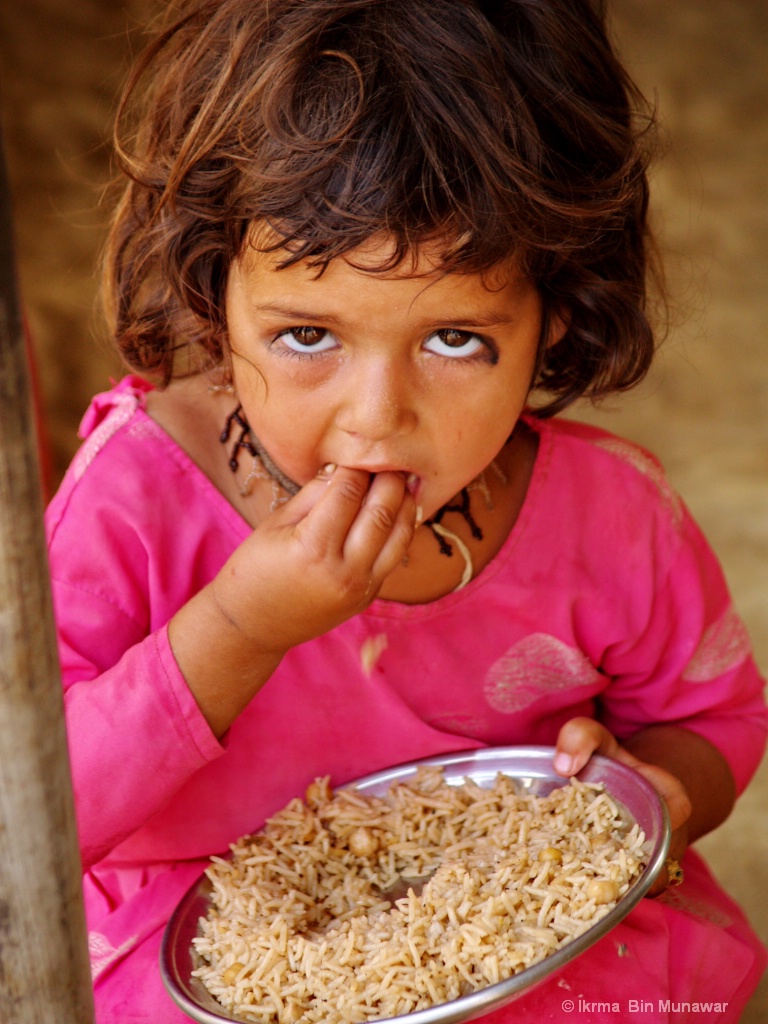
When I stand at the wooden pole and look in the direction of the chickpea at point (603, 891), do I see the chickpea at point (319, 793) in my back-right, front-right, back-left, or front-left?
front-left

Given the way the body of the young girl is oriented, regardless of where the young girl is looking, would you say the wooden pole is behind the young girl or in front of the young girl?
in front

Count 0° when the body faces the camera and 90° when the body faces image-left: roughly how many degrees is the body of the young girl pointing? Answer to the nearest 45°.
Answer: approximately 0°
